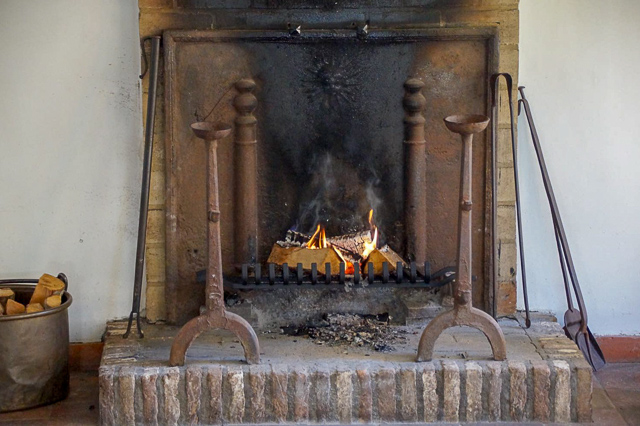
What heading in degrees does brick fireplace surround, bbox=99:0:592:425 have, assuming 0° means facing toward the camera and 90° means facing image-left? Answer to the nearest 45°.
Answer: approximately 0°

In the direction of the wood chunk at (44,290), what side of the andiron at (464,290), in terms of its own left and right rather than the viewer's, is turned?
right

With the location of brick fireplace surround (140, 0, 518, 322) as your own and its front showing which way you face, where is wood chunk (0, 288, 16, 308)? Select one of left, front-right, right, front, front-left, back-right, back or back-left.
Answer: right

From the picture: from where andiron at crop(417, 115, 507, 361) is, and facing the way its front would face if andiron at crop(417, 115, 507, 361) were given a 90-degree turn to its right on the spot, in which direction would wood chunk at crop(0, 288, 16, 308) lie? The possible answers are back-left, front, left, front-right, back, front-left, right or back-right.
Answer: front

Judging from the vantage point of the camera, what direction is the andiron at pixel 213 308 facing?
facing the viewer

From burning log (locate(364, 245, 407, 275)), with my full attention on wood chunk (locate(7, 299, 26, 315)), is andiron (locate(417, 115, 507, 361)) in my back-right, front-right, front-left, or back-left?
back-left
